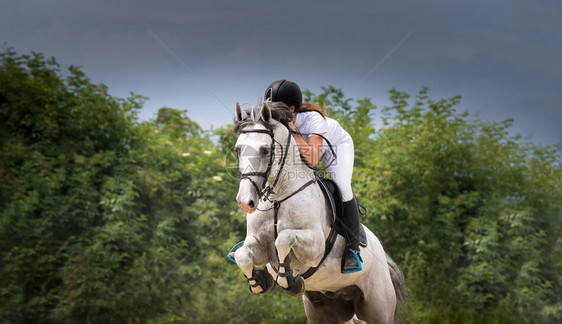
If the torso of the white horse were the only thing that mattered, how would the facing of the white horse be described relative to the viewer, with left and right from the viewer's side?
facing the viewer and to the left of the viewer

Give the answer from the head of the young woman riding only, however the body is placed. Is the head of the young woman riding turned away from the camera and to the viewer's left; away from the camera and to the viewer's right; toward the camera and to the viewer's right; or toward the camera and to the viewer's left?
toward the camera and to the viewer's left
